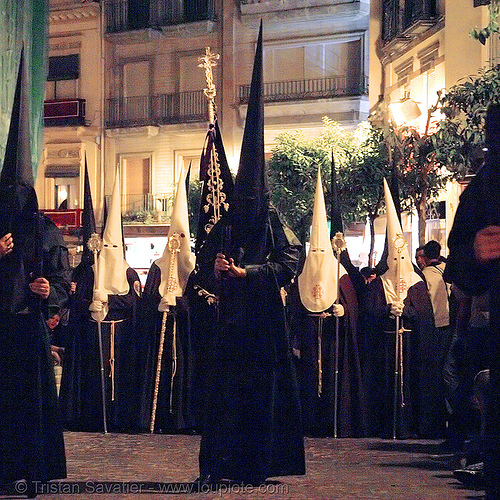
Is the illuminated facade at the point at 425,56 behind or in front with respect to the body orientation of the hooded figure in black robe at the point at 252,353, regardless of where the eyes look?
behind

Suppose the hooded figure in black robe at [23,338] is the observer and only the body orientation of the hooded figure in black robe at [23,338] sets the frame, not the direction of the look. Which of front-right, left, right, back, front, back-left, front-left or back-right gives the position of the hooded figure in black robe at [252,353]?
back-left

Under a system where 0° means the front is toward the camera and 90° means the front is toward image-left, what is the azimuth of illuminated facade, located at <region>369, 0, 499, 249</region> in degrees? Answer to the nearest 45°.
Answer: approximately 45°

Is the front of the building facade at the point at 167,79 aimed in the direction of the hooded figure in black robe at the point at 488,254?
yes

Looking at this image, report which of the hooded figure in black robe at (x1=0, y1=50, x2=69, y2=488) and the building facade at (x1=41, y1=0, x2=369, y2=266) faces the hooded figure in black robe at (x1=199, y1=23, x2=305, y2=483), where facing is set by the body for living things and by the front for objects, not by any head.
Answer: the building facade

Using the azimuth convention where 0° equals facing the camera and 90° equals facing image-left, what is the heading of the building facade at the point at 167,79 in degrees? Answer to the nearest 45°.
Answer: approximately 0°
